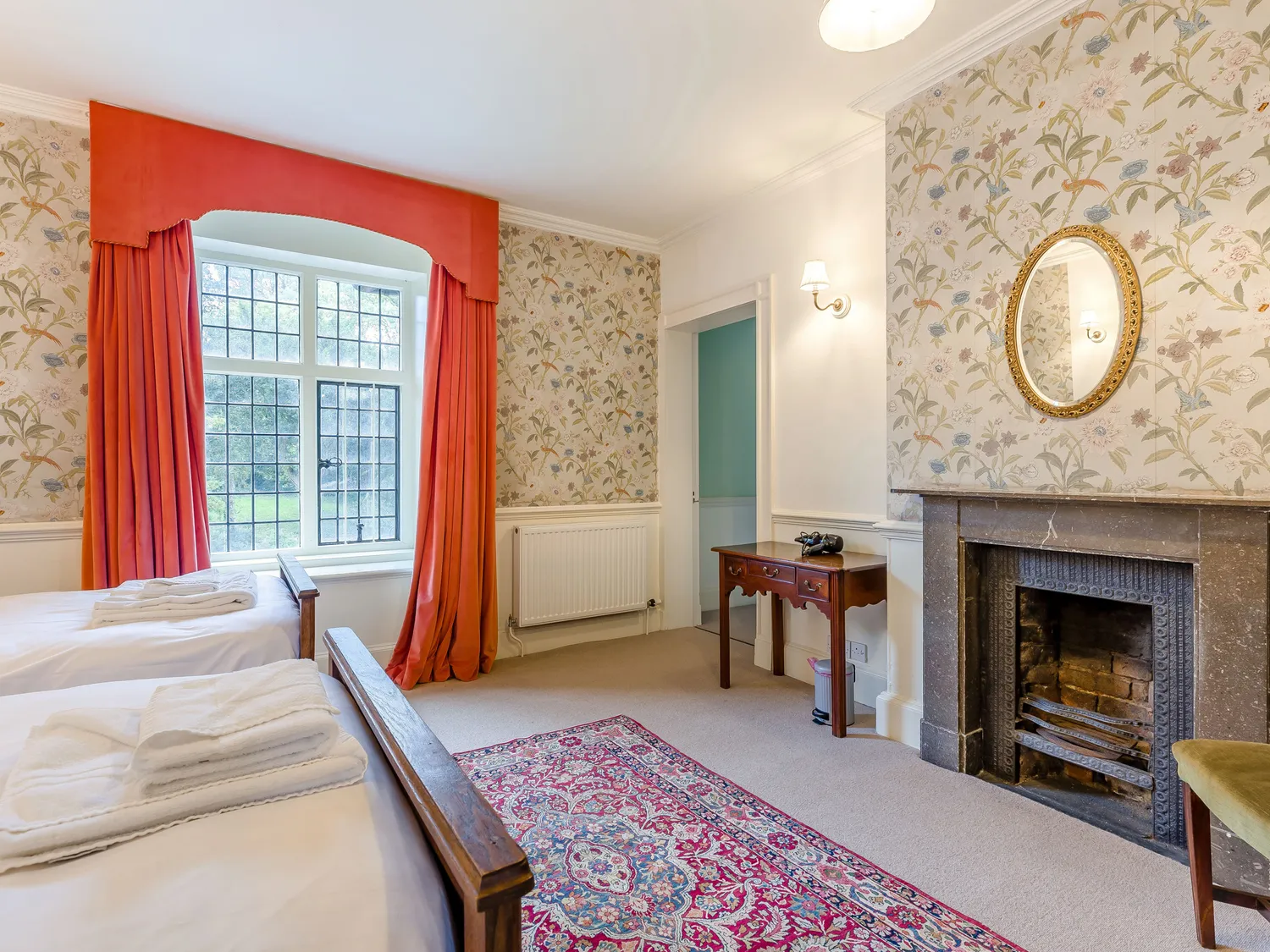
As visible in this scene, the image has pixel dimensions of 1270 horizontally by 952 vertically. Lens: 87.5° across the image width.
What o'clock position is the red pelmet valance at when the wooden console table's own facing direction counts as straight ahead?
The red pelmet valance is roughly at 1 o'clock from the wooden console table.

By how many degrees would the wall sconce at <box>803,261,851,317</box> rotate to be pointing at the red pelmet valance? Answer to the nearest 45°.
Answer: approximately 45° to its right

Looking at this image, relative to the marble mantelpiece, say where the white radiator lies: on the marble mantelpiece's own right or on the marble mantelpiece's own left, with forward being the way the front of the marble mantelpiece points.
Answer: on the marble mantelpiece's own right

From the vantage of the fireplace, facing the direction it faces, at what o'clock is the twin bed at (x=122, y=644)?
The twin bed is roughly at 12 o'clock from the fireplace.

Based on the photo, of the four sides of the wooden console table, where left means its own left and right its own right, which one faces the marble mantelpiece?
left

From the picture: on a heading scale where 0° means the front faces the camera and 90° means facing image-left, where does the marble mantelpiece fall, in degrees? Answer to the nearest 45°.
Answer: approximately 45°

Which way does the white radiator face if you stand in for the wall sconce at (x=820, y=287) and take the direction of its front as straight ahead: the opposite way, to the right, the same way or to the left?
to the left

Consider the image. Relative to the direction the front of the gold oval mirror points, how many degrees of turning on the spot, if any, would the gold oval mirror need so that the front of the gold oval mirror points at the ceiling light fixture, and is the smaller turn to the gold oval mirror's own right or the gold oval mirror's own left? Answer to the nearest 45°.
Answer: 0° — it already faces it

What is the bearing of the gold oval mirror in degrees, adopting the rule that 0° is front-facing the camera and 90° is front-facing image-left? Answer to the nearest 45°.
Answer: approximately 45°

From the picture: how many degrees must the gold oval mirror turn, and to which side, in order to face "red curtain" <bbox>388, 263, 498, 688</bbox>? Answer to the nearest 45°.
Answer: approximately 45° to its right
